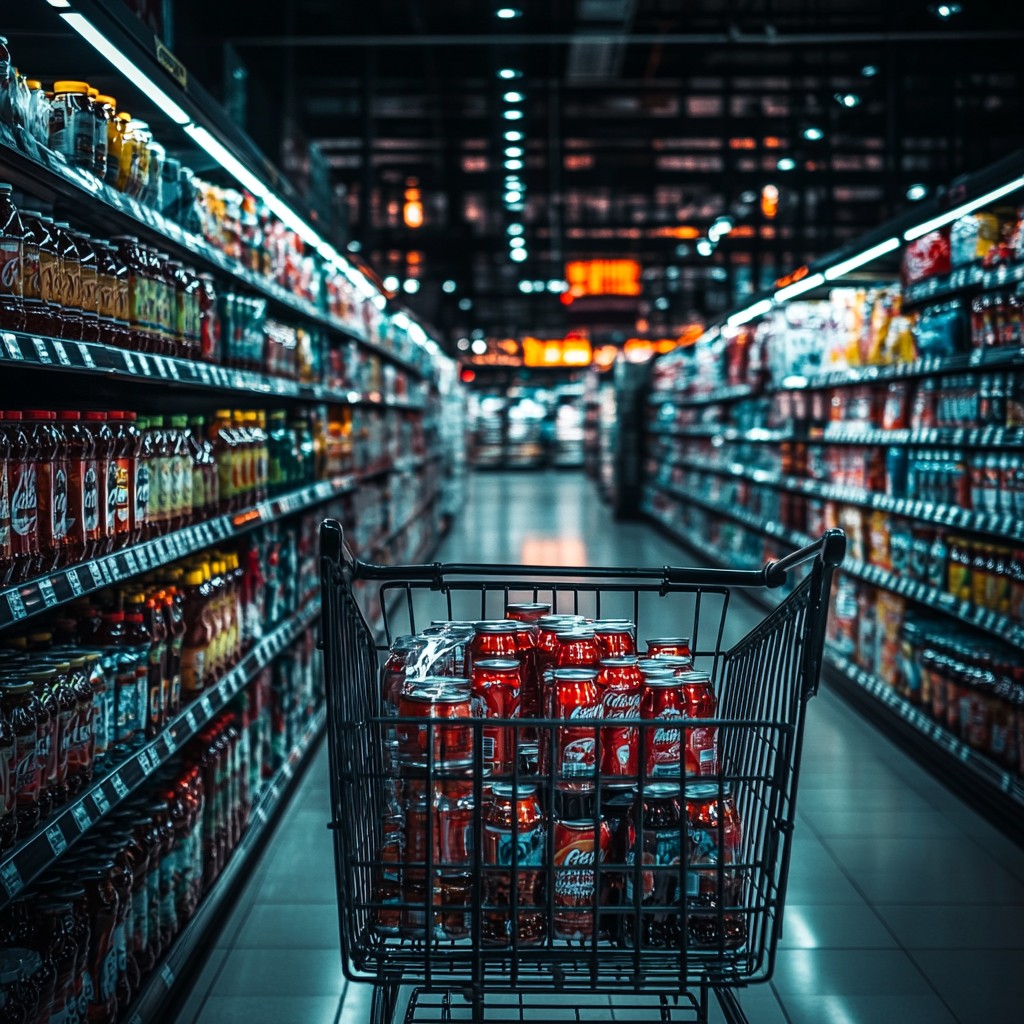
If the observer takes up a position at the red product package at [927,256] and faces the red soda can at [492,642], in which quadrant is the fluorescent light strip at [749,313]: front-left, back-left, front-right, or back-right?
back-right

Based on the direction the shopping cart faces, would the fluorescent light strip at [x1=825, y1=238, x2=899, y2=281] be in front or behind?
in front

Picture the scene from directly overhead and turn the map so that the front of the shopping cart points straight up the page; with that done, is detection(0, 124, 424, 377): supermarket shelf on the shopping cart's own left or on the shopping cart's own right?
on the shopping cart's own left

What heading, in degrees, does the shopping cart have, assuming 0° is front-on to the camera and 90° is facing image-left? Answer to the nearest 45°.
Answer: approximately 180°

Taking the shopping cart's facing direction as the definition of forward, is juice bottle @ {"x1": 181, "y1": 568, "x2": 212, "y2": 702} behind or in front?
in front

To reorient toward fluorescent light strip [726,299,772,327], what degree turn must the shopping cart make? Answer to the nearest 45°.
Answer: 0° — it already faces it
